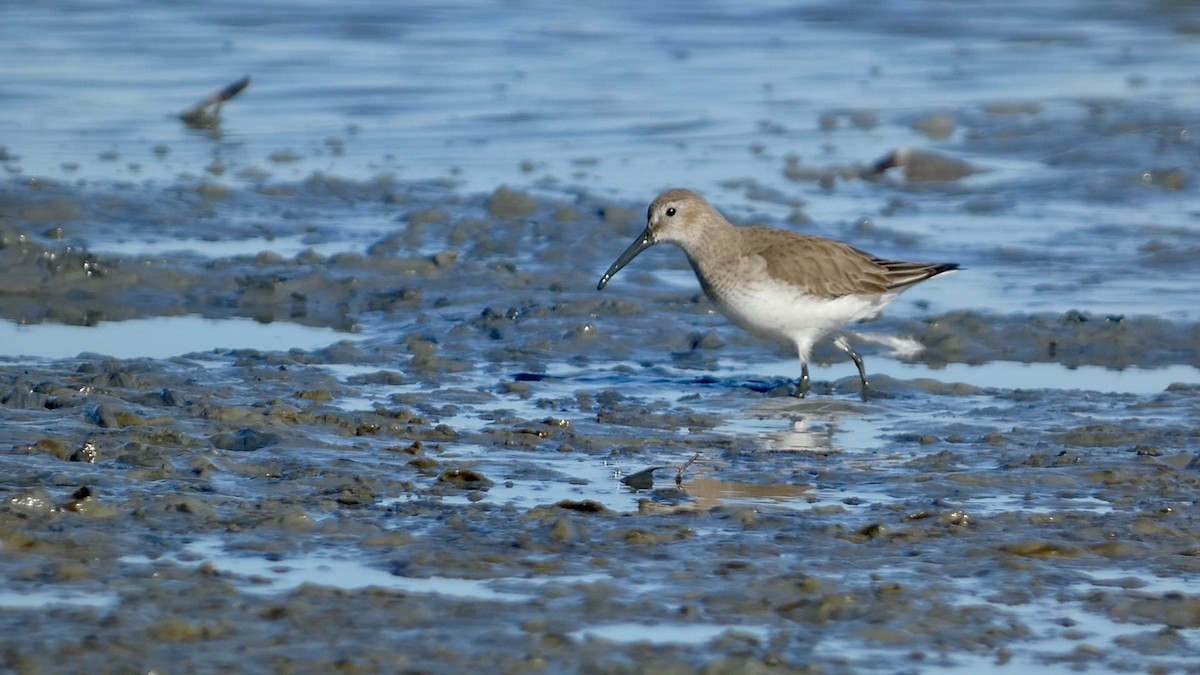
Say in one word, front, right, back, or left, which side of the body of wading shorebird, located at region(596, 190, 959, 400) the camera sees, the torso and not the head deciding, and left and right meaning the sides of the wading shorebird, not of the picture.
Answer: left
